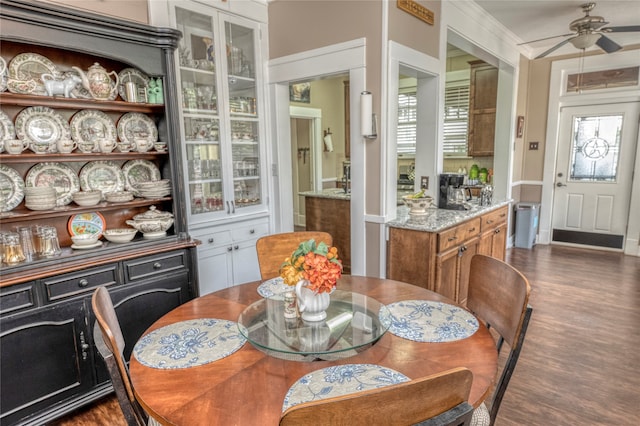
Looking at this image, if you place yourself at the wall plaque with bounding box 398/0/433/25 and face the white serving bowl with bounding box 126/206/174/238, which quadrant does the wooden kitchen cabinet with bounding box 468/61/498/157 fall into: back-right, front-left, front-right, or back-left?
back-right

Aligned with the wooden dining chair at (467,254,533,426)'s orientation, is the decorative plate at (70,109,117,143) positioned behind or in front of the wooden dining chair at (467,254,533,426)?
in front

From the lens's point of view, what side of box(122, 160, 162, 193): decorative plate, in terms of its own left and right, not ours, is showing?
front

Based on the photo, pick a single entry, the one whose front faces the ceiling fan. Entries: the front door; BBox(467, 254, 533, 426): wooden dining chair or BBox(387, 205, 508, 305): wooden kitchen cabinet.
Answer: the front door

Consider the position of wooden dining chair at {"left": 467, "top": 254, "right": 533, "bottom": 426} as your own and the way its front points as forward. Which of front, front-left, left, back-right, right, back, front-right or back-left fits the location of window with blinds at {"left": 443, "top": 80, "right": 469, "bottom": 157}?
back-right

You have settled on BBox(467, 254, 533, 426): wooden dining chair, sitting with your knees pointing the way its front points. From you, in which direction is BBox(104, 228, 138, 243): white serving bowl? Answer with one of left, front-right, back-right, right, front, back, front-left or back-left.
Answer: front-right

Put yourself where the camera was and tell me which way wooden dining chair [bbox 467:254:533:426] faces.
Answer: facing the viewer and to the left of the viewer

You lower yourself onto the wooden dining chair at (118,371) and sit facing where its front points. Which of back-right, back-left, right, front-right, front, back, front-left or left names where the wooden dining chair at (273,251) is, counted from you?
front-left

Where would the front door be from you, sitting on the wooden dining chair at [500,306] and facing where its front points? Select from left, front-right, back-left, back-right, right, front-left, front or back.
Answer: back-right

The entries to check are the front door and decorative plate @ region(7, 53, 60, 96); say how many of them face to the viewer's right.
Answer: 0

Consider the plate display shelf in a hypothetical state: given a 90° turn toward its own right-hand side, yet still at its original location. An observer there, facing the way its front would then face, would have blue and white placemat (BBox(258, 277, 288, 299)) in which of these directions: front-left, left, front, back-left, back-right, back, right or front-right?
left

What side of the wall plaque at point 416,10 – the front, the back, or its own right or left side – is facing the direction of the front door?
left

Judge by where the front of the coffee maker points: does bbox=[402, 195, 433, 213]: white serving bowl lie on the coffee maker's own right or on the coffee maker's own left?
on the coffee maker's own right

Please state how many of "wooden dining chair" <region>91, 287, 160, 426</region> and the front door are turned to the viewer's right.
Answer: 1

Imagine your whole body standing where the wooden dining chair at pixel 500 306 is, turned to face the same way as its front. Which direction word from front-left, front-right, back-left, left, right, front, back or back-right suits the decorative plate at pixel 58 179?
front-right

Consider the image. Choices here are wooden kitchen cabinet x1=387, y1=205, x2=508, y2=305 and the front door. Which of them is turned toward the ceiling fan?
the front door

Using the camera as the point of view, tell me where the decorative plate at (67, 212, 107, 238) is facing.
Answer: facing the viewer
